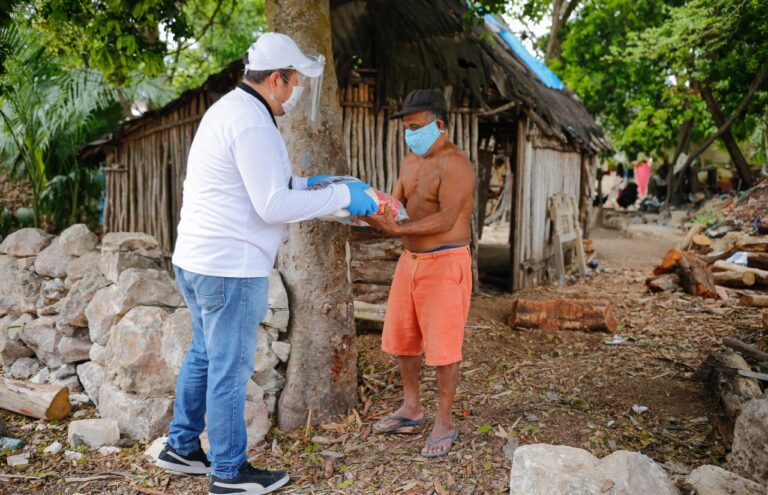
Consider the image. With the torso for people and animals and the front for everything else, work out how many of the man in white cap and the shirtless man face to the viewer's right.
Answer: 1

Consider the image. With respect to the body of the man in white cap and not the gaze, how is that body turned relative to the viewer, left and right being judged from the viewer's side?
facing to the right of the viewer

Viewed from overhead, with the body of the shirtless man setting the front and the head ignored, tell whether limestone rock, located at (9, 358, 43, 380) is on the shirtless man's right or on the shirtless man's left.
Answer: on the shirtless man's right

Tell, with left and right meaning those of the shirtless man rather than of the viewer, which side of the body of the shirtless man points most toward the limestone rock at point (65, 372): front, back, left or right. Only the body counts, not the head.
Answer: right

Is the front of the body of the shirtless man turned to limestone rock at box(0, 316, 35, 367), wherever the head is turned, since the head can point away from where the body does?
no

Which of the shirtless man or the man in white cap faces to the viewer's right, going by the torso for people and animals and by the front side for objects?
the man in white cap

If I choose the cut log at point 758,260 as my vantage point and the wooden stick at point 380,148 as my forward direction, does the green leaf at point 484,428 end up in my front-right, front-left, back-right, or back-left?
front-left

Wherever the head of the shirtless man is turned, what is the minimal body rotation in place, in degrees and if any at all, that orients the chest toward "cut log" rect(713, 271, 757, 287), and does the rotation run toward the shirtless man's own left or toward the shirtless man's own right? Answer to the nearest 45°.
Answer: approximately 180°

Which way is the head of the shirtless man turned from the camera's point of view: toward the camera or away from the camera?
toward the camera

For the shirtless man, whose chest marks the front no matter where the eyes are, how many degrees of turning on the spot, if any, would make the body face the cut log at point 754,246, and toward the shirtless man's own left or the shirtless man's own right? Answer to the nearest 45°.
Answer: approximately 180°

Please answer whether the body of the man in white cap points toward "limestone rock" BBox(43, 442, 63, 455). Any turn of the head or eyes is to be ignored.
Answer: no

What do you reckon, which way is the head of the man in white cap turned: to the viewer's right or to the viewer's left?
to the viewer's right

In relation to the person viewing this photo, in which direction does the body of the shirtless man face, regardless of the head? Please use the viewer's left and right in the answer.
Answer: facing the viewer and to the left of the viewer
